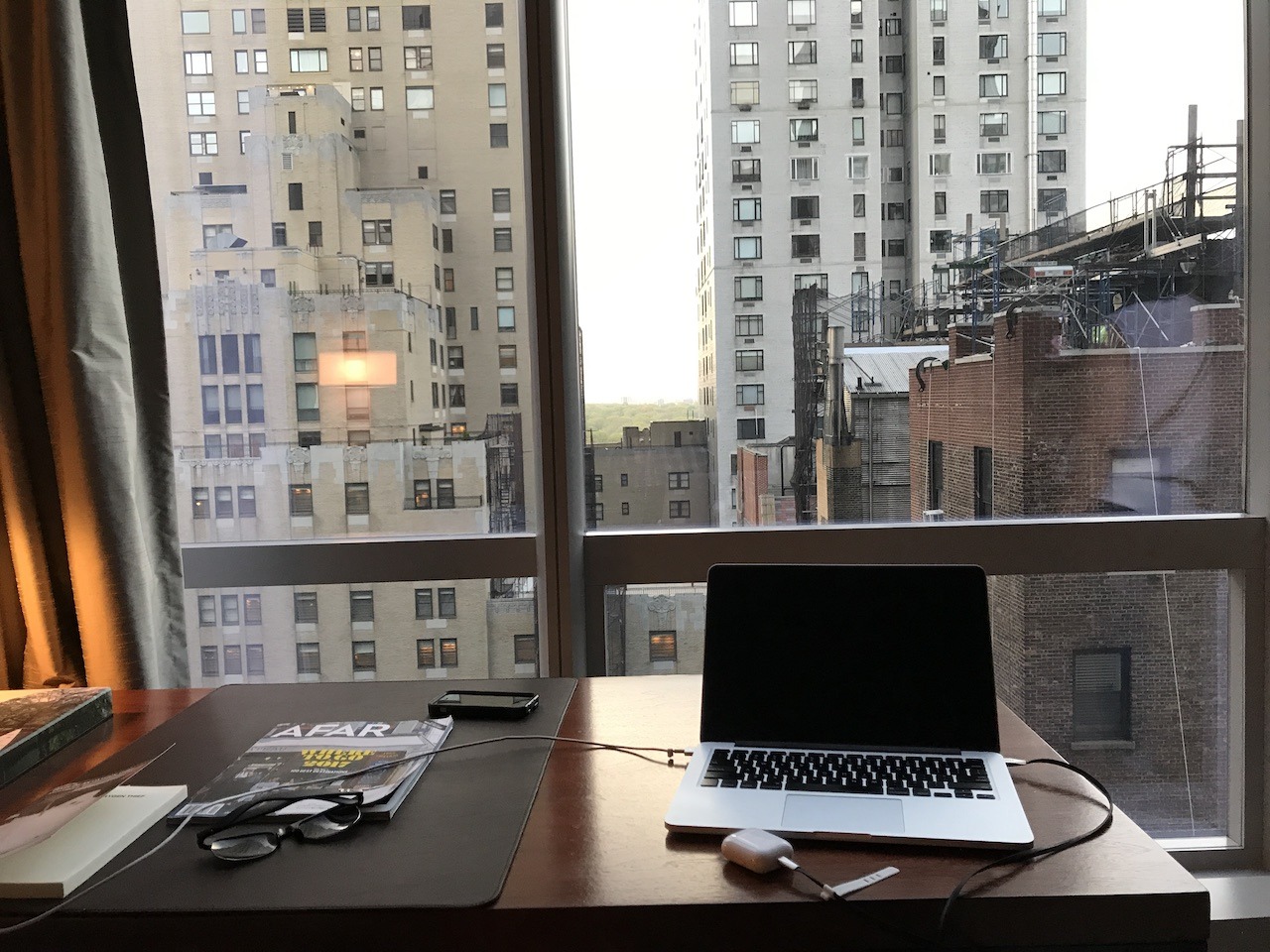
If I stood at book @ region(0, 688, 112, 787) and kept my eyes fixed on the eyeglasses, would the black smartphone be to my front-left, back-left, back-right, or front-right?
front-left

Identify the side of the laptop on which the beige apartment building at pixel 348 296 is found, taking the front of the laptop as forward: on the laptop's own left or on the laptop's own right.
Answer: on the laptop's own right

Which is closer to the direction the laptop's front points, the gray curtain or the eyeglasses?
the eyeglasses

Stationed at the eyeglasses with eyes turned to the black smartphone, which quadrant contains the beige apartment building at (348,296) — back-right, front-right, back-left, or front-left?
front-left

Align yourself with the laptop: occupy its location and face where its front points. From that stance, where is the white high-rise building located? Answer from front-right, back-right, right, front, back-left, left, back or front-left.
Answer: back

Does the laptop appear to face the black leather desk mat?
no

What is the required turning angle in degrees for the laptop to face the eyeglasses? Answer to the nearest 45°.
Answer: approximately 45° to its right

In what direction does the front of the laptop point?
toward the camera

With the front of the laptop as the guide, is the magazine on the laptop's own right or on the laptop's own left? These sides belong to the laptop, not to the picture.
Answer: on the laptop's own right

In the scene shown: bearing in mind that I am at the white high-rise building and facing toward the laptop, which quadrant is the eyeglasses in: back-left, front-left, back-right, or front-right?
front-right

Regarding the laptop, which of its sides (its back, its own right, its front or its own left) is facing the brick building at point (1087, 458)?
back

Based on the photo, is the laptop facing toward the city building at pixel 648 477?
no

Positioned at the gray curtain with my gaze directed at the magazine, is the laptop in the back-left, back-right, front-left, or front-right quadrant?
front-left

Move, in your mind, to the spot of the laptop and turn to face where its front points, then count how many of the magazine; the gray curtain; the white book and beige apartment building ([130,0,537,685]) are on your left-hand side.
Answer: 0

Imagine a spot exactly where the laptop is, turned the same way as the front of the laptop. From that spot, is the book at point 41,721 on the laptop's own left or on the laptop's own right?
on the laptop's own right
